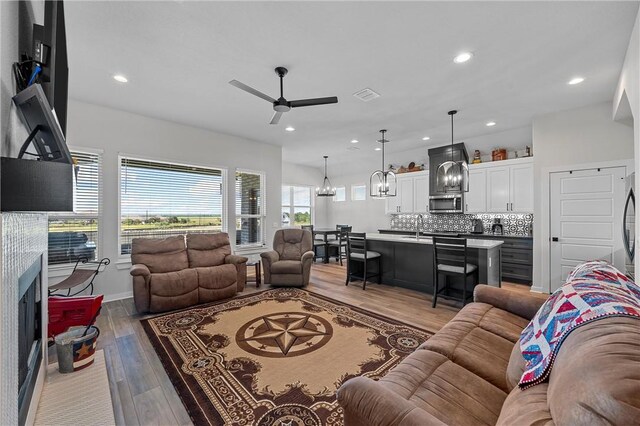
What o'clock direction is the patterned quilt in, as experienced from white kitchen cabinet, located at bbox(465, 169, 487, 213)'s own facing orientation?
The patterned quilt is roughly at 12 o'clock from the white kitchen cabinet.

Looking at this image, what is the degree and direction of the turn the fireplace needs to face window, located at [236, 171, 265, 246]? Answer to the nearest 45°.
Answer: approximately 45° to its left

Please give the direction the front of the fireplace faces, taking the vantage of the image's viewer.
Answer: facing to the right of the viewer

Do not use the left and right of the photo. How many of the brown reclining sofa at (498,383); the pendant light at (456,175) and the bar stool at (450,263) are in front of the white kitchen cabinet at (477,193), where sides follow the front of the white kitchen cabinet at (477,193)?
3

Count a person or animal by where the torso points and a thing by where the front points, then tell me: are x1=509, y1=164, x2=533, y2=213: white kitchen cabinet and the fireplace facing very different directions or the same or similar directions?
very different directions

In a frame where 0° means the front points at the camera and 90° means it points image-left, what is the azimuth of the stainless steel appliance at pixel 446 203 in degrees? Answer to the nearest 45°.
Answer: approximately 0°

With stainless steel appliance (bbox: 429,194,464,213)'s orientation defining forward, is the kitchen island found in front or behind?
in front

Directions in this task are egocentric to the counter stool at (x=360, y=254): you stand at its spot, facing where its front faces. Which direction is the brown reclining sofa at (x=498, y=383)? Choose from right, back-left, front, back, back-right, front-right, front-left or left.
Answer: back-right
